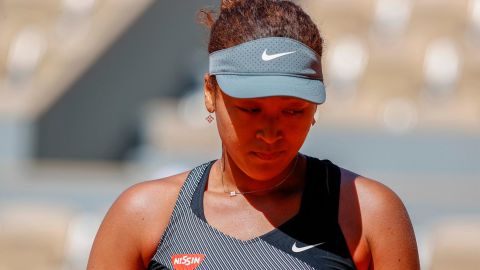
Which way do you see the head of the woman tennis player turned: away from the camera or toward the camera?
toward the camera

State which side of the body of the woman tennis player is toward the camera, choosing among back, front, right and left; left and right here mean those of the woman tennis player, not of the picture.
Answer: front
